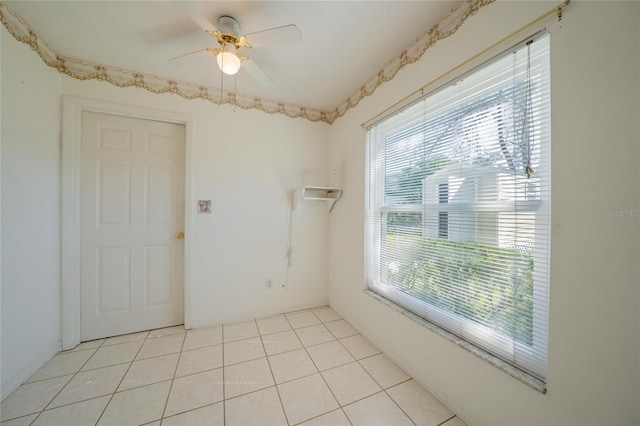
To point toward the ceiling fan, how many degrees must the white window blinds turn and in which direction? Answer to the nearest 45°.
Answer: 0° — it already faces it

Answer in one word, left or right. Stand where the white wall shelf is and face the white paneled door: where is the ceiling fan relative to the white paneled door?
left

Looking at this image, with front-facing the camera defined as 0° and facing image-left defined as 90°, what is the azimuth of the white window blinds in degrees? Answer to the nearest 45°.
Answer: approximately 45°

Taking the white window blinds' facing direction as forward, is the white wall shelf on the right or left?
on its right

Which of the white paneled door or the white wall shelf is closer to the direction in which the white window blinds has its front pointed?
the white paneled door

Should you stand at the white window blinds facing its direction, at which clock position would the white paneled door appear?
The white paneled door is roughly at 1 o'clock from the white window blinds.
